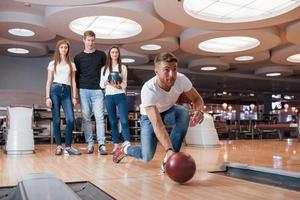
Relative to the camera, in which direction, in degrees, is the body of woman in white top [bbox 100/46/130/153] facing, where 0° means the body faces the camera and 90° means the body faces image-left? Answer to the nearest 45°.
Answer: approximately 0°

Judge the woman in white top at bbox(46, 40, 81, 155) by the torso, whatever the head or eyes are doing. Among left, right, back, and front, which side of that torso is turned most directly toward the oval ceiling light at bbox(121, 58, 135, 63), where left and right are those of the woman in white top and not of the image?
back

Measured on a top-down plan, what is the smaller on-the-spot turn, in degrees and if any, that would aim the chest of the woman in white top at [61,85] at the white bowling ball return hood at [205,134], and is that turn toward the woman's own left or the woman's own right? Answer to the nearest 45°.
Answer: approximately 135° to the woman's own left

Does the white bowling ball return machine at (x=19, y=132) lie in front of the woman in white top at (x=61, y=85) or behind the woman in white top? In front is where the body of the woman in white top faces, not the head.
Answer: behind

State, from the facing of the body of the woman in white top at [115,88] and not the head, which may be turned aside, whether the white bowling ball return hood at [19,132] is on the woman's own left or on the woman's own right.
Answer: on the woman's own right

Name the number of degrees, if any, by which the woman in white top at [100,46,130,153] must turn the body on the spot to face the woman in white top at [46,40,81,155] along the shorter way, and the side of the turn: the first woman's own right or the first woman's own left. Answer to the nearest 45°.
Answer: approximately 90° to the first woman's own right

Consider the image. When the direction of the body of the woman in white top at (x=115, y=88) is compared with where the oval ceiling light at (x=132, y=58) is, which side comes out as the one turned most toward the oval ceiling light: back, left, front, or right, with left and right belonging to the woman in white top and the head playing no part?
back

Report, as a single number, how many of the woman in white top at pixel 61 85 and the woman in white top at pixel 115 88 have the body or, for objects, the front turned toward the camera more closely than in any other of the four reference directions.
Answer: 2

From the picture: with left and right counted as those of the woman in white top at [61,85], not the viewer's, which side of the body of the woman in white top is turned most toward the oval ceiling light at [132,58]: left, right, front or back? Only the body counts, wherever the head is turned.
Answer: back

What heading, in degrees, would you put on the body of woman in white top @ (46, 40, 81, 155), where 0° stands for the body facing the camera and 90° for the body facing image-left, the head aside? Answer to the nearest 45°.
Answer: approximately 0°
